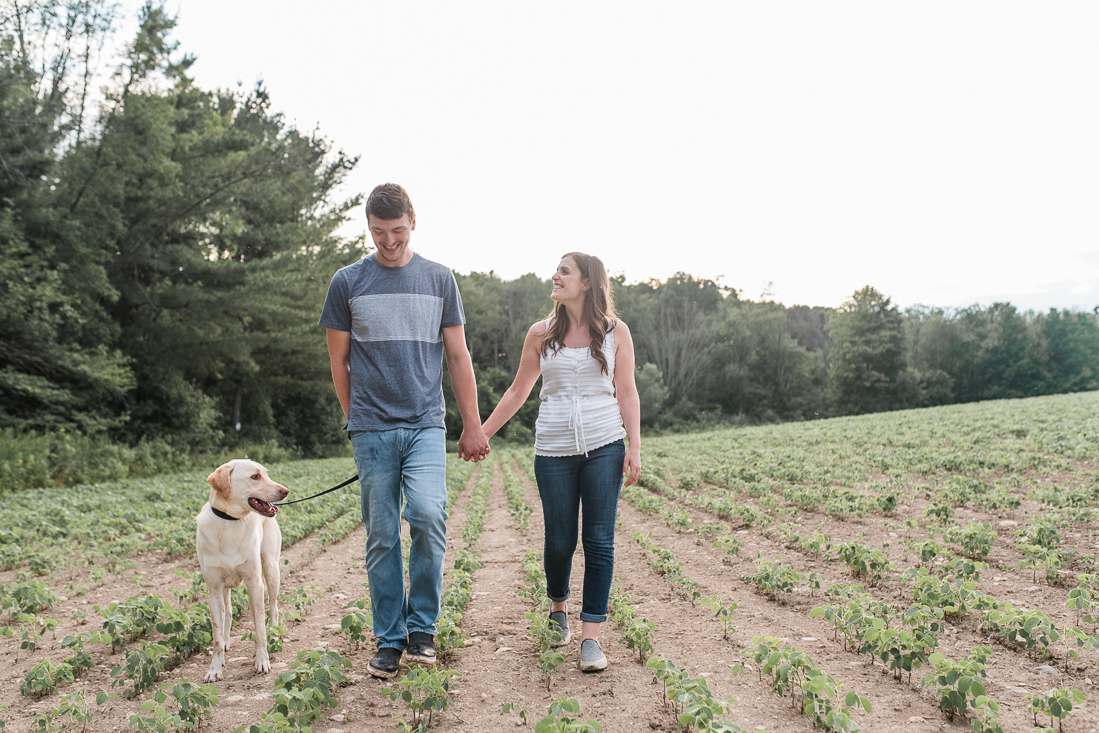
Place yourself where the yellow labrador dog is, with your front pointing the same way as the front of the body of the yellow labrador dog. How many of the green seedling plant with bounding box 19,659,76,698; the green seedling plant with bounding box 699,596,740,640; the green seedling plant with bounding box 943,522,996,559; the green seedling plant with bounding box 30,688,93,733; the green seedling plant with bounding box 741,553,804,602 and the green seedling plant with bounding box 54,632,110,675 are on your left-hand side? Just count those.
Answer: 3

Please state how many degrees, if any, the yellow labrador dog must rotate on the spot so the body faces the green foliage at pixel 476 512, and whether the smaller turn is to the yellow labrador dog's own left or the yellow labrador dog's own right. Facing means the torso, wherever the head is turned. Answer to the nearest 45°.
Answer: approximately 135° to the yellow labrador dog's own left

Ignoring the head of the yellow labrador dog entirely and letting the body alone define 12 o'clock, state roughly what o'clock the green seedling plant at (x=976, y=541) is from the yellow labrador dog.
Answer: The green seedling plant is roughly at 9 o'clock from the yellow labrador dog.

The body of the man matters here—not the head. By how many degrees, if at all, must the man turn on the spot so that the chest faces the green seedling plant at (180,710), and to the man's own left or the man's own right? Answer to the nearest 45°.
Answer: approximately 45° to the man's own right

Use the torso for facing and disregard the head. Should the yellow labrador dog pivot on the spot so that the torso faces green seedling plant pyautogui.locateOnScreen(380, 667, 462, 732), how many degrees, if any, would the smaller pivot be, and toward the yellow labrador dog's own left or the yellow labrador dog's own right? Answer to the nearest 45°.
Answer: approximately 45° to the yellow labrador dog's own left

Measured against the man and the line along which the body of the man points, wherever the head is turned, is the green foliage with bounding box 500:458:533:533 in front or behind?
behind
